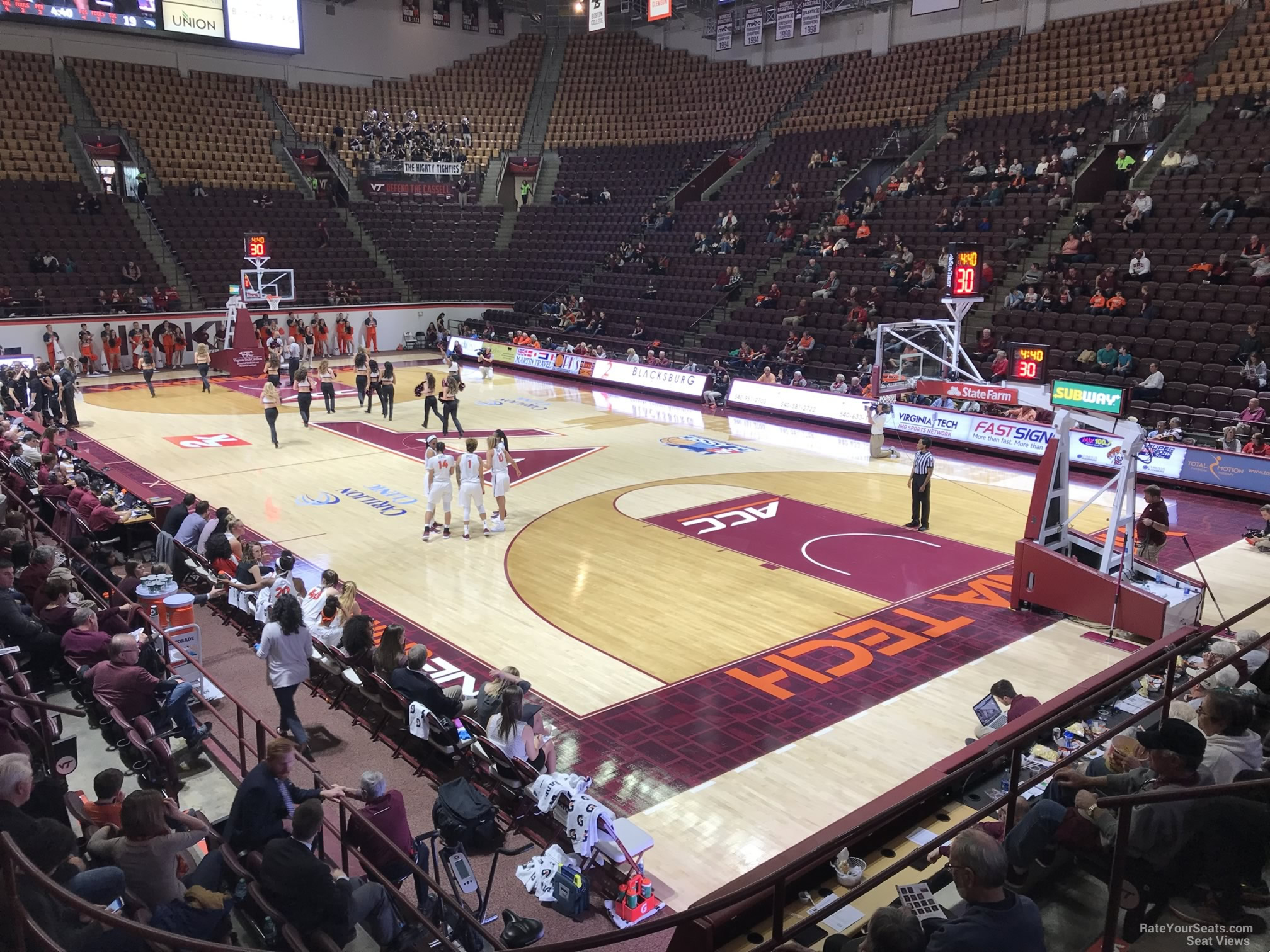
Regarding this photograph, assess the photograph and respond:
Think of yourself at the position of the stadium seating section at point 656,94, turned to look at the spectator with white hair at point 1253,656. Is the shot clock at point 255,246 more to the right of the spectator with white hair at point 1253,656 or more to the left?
right

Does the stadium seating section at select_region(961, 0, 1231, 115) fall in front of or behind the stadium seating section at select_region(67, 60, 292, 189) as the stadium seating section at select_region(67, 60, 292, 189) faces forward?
in front

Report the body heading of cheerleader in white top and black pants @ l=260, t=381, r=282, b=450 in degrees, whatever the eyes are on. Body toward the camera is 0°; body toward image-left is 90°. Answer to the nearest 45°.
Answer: approximately 180°

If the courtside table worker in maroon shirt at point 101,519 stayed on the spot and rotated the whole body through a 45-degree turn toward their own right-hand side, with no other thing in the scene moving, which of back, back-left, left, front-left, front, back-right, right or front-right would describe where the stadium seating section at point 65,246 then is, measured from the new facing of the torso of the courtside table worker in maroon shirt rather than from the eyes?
left

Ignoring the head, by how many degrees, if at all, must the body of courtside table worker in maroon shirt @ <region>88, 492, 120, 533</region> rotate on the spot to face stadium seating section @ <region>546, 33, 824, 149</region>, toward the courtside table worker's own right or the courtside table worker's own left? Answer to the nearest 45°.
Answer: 0° — they already face it

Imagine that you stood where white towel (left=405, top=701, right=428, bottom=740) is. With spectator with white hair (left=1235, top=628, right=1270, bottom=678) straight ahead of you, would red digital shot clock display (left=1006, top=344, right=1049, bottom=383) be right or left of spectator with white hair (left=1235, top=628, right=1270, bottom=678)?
left

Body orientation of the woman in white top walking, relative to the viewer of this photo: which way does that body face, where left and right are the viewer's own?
facing away from the viewer and to the left of the viewer

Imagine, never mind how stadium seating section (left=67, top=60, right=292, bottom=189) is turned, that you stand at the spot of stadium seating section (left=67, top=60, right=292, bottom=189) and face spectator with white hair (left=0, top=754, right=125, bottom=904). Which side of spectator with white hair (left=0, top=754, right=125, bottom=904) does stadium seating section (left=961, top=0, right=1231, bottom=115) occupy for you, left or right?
left

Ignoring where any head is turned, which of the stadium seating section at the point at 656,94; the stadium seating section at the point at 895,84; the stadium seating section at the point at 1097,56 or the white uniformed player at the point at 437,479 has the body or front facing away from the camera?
the white uniformed player

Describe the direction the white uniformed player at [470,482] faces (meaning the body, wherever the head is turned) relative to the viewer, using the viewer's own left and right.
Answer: facing away from the viewer

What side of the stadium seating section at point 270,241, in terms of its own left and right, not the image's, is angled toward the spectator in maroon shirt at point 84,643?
front

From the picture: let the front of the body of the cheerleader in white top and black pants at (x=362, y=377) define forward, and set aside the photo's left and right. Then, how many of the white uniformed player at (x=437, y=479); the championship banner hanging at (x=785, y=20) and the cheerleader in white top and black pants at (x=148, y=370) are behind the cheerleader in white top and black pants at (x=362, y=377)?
1

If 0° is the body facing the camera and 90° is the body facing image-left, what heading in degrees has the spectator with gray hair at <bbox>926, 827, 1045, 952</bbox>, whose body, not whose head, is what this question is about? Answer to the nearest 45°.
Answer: approximately 135°
